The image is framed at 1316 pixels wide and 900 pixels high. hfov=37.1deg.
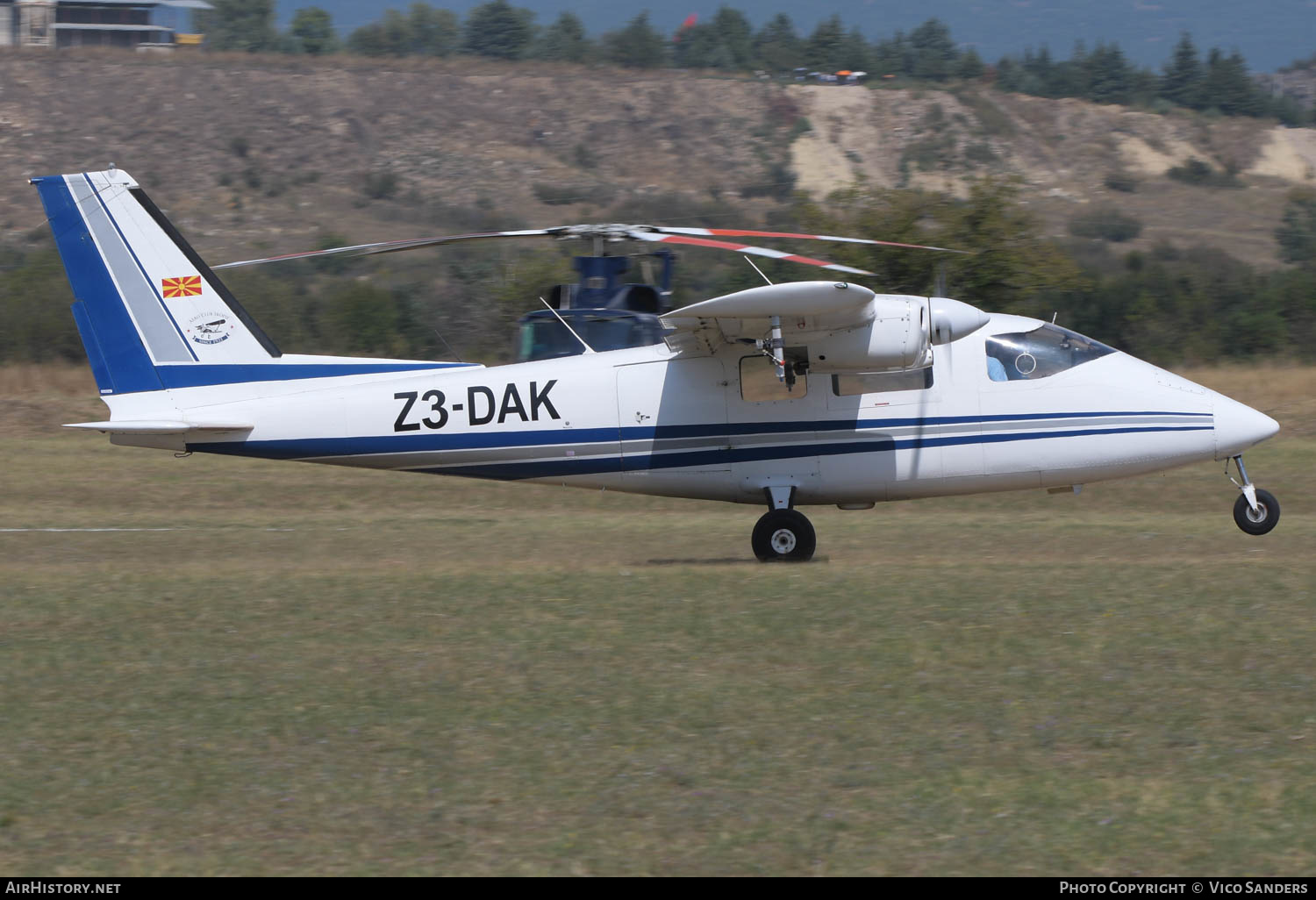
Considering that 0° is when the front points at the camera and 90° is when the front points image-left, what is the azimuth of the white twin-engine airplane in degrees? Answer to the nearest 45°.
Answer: approximately 270°
